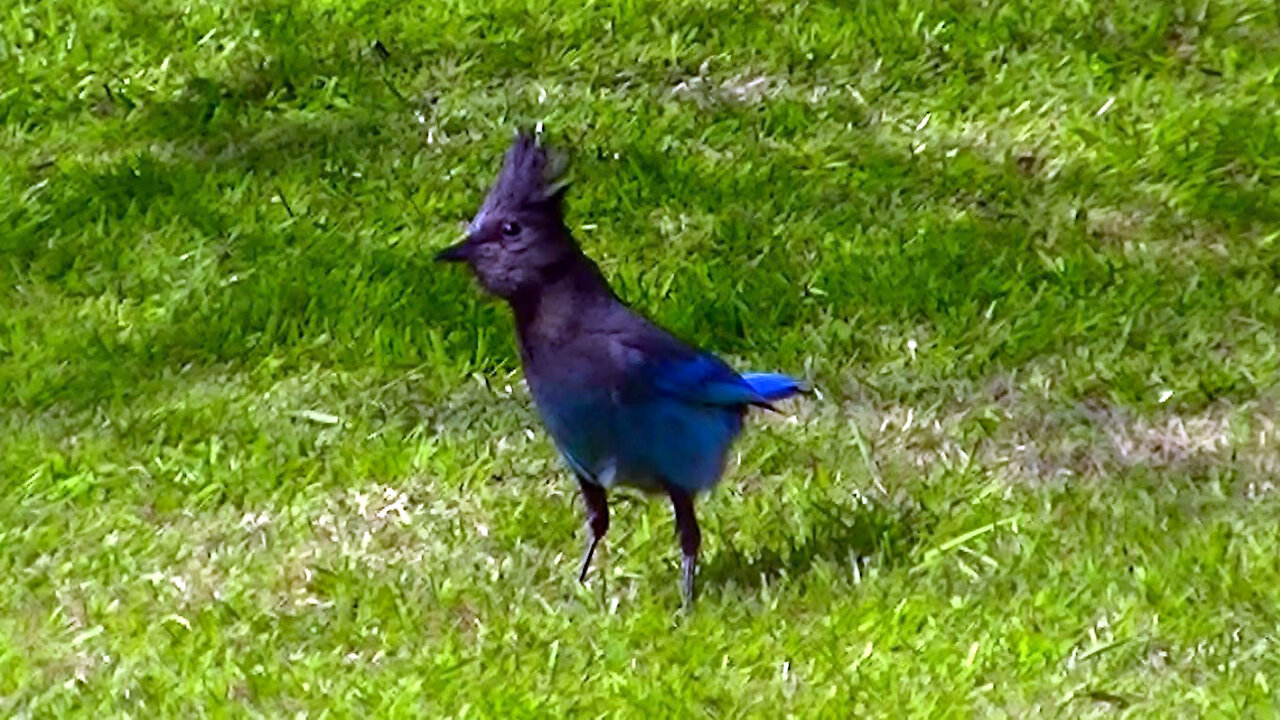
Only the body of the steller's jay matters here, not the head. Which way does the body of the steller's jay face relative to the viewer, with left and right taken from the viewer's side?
facing the viewer and to the left of the viewer
